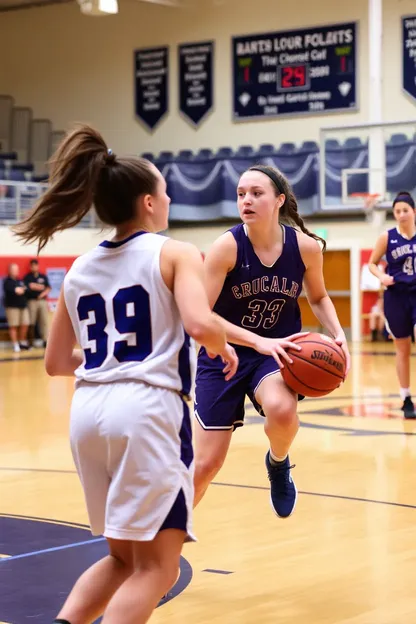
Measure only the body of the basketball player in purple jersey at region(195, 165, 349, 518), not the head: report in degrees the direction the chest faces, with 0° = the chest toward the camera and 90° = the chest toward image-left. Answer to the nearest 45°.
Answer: approximately 0°

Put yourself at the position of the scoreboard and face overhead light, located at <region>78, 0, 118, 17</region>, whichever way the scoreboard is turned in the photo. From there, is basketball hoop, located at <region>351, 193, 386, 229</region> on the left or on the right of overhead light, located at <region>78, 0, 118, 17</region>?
left

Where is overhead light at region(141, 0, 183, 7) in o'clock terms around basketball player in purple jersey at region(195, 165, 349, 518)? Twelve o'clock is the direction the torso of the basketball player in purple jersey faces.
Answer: The overhead light is roughly at 6 o'clock from the basketball player in purple jersey.

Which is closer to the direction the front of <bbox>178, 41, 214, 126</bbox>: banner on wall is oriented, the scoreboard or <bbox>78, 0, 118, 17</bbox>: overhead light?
the overhead light

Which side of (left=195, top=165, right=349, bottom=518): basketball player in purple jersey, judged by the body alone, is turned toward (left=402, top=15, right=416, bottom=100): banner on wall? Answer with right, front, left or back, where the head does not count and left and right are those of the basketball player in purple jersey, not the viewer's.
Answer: back

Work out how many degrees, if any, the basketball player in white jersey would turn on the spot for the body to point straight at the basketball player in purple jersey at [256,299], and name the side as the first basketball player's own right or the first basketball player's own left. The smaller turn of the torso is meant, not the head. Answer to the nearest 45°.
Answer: approximately 45° to the first basketball player's own left

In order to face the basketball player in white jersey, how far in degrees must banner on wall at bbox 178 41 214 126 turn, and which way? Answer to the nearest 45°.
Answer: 0° — it already faces them

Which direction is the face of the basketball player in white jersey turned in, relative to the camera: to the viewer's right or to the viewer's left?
to the viewer's right
